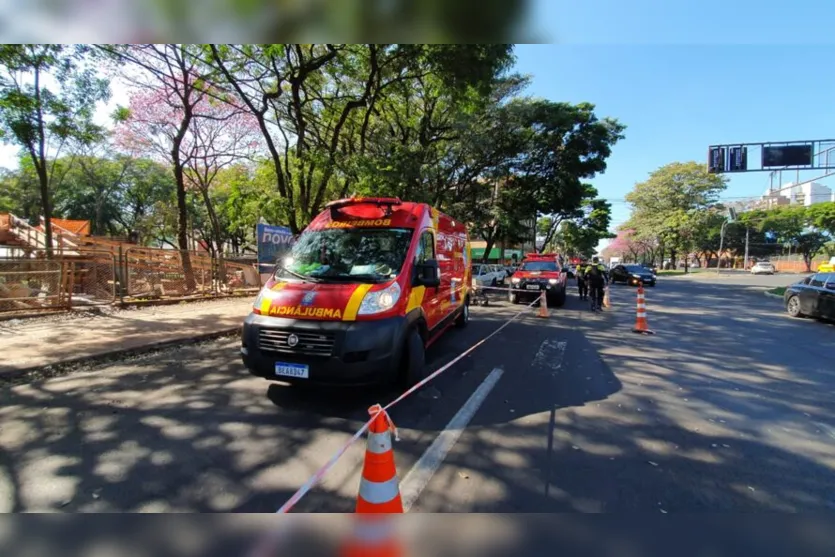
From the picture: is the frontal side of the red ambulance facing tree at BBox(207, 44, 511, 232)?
no

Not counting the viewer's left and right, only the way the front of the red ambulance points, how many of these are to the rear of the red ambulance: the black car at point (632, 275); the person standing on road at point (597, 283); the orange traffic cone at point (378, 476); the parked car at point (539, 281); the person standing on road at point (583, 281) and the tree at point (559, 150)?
5

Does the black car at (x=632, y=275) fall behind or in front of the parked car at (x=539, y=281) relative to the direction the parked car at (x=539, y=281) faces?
behind

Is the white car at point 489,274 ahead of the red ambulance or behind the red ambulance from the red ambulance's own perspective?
behind

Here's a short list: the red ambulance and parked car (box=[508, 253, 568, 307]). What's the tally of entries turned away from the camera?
0

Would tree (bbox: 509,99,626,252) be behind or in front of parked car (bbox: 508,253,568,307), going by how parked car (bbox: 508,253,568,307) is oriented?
behind

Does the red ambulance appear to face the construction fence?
no

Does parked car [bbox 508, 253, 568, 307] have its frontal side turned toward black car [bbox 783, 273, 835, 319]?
no

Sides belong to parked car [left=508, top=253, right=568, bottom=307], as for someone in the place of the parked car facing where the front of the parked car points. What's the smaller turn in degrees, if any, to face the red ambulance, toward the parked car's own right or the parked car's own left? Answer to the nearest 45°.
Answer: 0° — it already faces it

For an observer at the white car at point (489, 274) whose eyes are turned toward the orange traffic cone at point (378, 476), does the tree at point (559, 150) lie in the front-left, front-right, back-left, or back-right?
back-left

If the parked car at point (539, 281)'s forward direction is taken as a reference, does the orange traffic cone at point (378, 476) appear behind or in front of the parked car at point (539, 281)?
in front

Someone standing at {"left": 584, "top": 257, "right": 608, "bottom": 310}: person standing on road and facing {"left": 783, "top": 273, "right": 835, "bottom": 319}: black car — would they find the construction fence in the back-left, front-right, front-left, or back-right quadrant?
back-right

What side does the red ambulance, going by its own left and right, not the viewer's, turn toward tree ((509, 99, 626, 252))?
back

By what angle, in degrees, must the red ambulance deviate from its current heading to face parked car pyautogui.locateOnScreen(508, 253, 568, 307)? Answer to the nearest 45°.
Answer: approximately 180°

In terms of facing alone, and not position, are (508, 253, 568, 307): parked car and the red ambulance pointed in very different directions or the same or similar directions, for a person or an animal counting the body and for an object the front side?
same or similar directions

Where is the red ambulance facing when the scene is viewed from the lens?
facing the viewer and to the left of the viewer

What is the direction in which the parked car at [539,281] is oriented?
toward the camera
